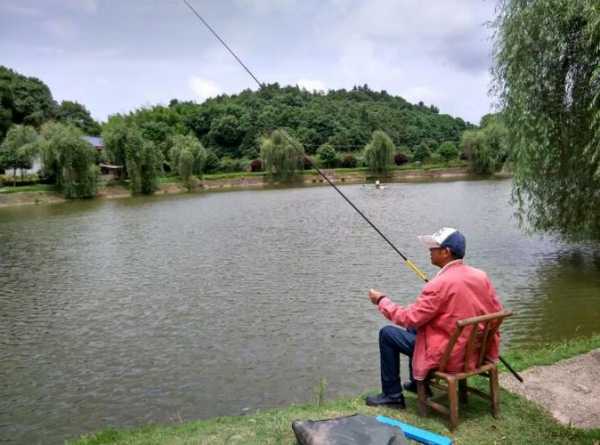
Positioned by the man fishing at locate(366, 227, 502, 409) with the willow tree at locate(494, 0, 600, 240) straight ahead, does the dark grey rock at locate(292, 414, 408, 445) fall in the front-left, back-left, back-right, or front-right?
back-left

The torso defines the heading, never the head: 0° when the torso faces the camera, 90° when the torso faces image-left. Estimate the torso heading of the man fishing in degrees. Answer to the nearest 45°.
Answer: approximately 135°

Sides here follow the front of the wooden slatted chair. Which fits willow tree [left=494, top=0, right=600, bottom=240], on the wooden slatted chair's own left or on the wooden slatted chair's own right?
on the wooden slatted chair's own right

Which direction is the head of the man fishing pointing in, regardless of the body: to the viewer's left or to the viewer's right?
to the viewer's left

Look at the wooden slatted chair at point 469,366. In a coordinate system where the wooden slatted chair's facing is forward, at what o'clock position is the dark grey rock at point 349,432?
The dark grey rock is roughly at 9 o'clock from the wooden slatted chair.

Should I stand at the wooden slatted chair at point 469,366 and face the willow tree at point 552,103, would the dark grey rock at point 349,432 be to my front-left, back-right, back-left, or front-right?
back-left

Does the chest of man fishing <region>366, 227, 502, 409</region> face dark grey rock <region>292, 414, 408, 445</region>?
no

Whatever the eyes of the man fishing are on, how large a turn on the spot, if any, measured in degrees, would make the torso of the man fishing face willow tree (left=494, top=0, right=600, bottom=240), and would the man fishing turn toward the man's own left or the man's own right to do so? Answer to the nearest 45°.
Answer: approximately 45° to the man's own right
